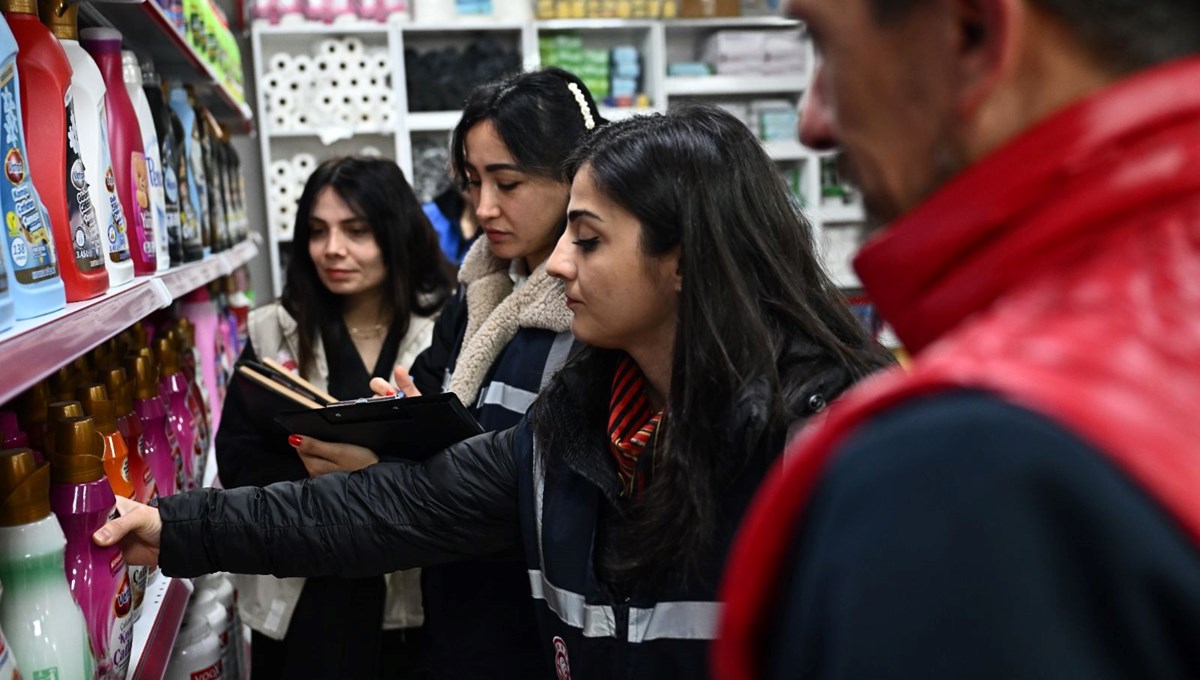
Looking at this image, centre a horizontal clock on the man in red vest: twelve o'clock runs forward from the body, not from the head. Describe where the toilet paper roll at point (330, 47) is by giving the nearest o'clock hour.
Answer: The toilet paper roll is roughly at 2 o'clock from the man in red vest.

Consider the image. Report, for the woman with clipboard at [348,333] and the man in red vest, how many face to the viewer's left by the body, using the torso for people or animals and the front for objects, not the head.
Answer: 1

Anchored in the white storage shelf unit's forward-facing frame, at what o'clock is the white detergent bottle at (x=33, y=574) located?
The white detergent bottle is roughly at 12 o'clock from the white storage shelf unit.

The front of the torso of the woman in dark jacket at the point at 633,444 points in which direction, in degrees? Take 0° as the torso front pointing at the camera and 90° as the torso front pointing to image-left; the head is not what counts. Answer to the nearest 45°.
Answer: approximately 45°

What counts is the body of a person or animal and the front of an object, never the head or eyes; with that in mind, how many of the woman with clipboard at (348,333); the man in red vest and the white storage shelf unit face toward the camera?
2

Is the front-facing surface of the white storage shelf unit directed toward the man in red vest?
yes

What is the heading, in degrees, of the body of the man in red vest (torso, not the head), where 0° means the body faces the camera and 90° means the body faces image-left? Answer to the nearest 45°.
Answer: approximately 90°
